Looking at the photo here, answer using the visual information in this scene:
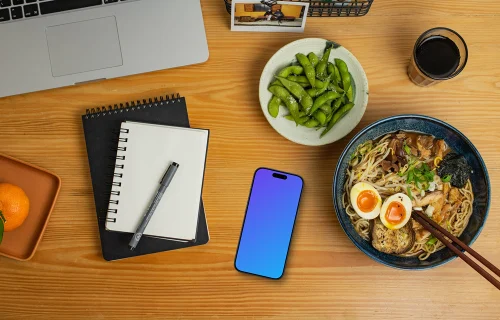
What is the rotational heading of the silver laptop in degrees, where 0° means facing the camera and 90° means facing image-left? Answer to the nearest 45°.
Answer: approximately 0°

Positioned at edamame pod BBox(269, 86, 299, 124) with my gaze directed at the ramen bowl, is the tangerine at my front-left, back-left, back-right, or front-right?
back-right

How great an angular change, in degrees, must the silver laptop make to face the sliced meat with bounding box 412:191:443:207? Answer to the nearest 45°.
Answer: approximately 45° to its left

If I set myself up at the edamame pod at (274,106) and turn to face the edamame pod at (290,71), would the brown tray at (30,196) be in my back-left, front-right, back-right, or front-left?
back-left

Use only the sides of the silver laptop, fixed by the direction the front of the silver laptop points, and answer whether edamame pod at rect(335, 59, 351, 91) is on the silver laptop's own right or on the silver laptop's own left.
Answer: on the silver laptop's own left

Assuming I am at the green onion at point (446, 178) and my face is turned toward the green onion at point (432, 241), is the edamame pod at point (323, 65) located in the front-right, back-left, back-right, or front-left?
back-right

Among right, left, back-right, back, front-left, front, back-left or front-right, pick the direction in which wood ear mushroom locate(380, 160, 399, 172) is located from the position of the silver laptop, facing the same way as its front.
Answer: front-left

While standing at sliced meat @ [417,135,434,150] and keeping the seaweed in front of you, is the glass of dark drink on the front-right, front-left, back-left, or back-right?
back-left
